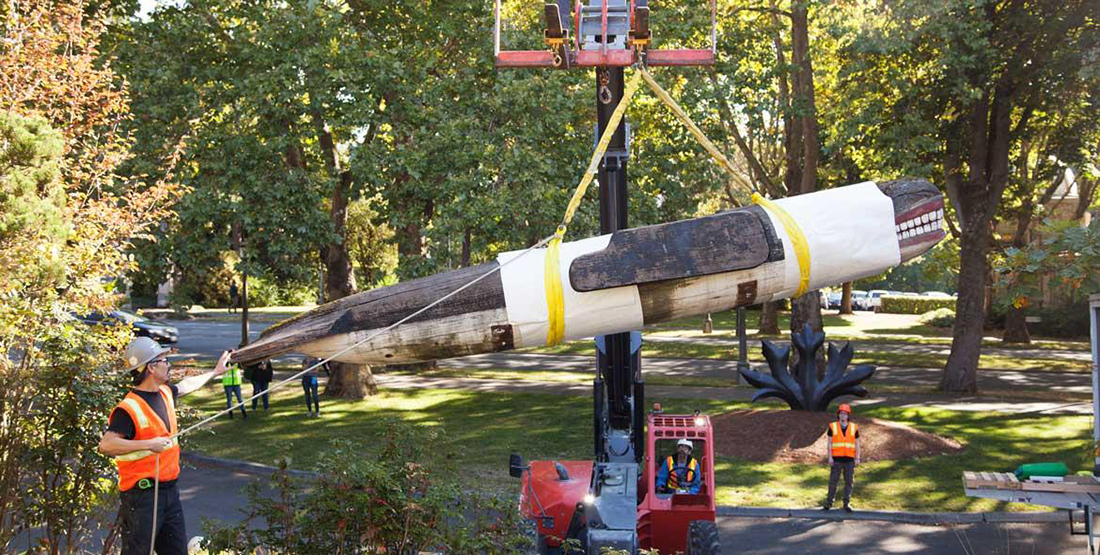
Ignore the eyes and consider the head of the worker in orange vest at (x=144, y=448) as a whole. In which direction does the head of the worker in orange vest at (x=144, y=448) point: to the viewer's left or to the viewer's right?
to the viewer's right

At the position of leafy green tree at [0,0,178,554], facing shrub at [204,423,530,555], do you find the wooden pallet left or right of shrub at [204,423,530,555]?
left

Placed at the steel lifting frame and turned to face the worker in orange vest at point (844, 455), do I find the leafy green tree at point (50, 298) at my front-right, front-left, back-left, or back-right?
back-left

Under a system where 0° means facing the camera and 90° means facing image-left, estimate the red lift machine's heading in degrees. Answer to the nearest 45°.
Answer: approximately 0°

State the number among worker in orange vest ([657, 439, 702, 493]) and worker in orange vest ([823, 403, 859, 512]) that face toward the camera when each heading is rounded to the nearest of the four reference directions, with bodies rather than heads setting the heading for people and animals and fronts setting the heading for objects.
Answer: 2

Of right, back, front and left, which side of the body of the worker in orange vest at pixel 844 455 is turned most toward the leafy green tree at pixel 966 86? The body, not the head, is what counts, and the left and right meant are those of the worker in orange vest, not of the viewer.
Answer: back

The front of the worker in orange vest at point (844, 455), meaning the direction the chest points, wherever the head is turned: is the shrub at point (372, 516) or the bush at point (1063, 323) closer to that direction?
the shrub

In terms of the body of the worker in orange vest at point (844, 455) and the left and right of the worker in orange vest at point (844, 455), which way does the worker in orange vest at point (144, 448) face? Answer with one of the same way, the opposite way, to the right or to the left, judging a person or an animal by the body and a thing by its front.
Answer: to the left

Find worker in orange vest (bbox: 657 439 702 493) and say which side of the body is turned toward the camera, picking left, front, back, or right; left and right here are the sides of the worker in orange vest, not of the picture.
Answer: front
